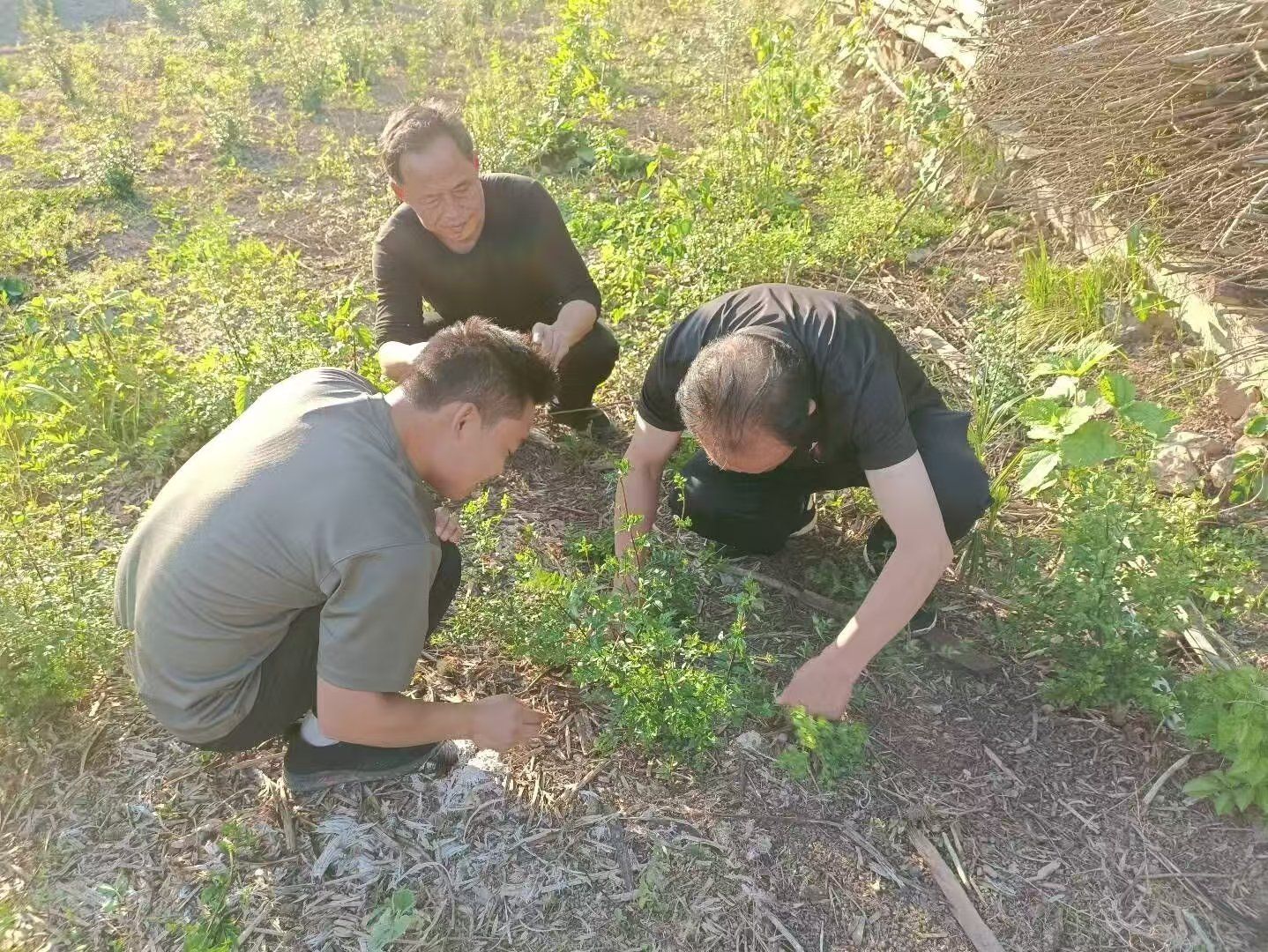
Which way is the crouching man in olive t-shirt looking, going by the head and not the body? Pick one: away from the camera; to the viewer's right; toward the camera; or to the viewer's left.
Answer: to the viewer's right

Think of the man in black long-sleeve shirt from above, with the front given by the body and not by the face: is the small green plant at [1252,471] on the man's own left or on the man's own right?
on the man's own left

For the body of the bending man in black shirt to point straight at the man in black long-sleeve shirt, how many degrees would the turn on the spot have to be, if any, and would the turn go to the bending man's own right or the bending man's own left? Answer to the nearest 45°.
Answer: approximately 90° to the bending man's own right

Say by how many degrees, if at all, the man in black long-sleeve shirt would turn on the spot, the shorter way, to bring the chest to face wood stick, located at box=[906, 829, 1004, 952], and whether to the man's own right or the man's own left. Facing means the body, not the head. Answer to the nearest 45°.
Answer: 0° — they already face it

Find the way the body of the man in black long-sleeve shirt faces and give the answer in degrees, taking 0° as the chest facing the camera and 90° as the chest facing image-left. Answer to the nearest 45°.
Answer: approximately 0°

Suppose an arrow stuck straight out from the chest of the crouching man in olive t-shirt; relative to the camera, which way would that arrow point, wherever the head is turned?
to the viewer's right

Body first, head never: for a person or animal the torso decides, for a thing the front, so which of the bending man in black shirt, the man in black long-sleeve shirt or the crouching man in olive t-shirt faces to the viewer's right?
the crouching man in olive t-shirt

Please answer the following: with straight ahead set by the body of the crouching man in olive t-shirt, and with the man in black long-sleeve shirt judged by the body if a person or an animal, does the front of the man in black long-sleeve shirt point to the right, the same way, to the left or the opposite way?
to the right

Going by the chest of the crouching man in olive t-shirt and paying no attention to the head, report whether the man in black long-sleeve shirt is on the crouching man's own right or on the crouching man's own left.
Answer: on the crouching man's own left

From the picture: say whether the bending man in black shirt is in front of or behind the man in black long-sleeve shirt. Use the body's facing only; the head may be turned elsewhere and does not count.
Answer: in front
